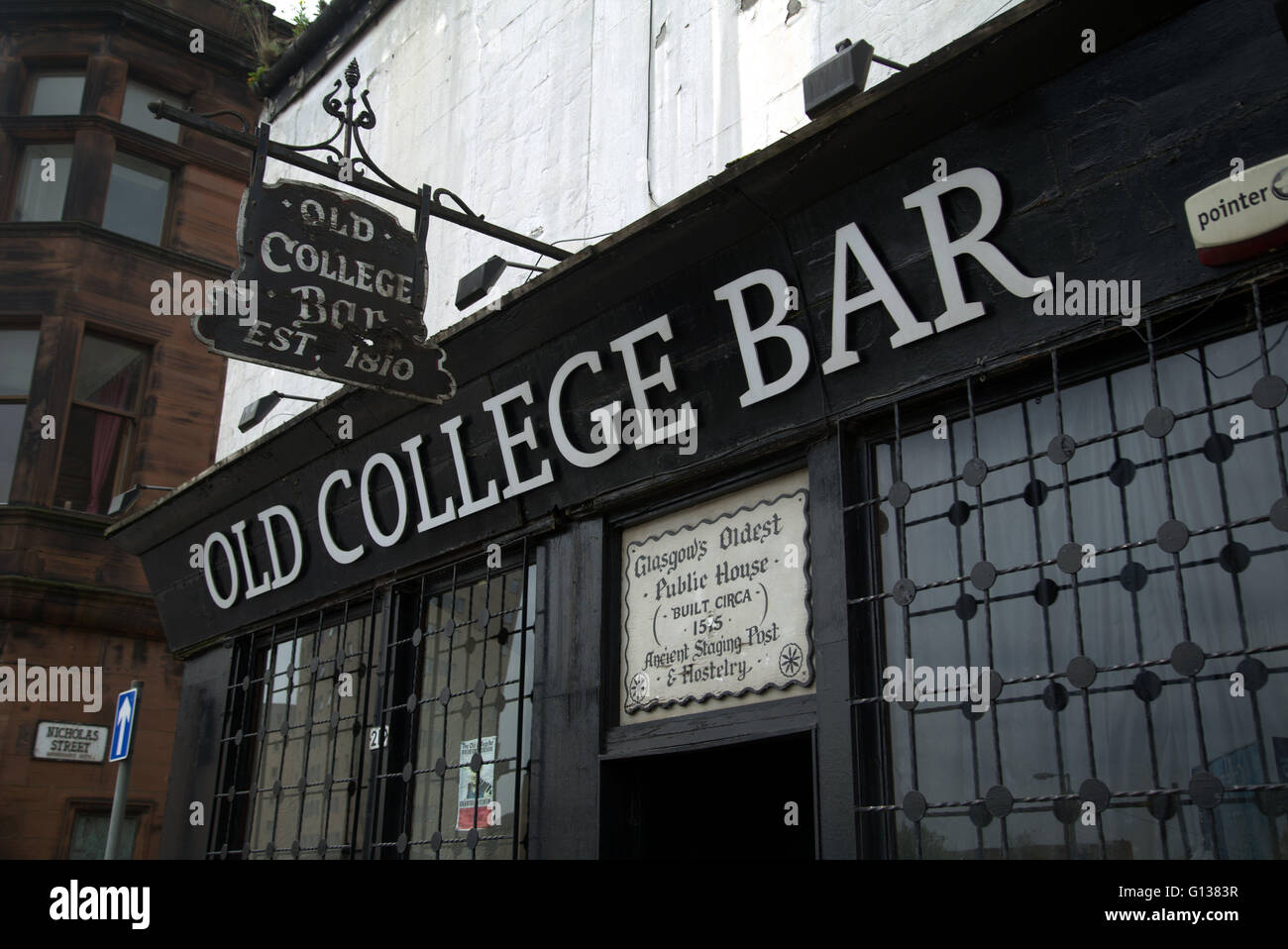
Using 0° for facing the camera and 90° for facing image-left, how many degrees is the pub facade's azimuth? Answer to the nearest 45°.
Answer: approximately 45°

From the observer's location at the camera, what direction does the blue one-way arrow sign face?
facing the viewer and to the left of the viewer

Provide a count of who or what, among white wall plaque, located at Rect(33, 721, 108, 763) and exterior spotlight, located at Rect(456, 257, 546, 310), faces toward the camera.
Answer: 1

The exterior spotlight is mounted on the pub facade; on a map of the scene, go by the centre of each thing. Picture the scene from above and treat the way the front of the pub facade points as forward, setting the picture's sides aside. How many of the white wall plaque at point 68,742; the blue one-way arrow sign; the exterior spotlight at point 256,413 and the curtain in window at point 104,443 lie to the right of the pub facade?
4

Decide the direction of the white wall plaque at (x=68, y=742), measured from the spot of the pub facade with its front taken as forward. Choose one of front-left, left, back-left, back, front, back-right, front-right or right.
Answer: right

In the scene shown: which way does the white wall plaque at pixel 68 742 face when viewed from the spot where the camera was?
facing the viewer

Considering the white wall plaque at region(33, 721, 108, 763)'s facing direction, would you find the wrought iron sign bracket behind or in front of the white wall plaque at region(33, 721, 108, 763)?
in front

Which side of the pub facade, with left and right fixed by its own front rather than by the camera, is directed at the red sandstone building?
right
